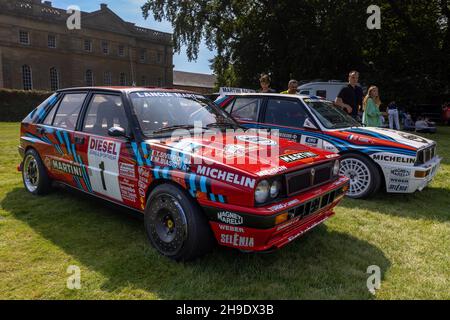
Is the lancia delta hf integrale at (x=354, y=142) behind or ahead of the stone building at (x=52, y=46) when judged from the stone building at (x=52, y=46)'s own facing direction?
ahead

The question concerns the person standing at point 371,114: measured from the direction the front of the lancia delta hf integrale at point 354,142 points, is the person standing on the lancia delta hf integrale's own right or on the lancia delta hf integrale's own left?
on the lancia delta hf integrale's own left

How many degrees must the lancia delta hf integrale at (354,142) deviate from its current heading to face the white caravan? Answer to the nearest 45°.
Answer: approximately 135° to its left

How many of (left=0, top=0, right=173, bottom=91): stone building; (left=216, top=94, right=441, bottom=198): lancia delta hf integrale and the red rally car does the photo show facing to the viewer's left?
0

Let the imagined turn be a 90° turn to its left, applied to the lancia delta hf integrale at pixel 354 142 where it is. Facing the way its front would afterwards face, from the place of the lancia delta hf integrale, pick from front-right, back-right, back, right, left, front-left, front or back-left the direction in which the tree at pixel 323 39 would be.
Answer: front-left

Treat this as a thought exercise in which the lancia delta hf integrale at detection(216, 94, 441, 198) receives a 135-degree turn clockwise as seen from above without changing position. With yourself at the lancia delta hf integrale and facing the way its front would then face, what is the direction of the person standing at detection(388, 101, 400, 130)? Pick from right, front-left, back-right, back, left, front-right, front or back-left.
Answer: right

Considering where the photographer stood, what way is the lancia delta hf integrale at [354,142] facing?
facing the viewer and to the right of the viewer

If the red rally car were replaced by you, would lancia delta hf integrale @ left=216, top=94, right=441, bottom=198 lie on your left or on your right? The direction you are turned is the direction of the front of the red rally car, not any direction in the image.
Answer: on your left

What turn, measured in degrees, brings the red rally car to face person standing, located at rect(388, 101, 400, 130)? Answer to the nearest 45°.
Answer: approximately 90° to its left

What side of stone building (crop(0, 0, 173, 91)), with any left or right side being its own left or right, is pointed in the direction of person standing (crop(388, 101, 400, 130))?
front

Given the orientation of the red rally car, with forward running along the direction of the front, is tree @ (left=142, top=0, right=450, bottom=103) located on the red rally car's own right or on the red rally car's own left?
on the red rally car's own left

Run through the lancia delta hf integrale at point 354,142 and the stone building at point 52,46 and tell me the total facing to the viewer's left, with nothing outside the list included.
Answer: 0

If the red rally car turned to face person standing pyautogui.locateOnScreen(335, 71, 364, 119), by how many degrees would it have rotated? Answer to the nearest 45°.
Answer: approximately 90° to its left

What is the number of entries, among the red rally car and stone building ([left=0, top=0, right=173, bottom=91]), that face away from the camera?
0

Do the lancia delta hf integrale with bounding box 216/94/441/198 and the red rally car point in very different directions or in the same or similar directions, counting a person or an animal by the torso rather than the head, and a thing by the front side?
same or similar directions

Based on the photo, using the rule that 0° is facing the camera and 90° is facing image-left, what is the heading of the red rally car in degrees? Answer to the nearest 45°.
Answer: approximately 315°

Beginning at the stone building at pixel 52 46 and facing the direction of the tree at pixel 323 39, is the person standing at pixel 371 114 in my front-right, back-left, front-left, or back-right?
front-right

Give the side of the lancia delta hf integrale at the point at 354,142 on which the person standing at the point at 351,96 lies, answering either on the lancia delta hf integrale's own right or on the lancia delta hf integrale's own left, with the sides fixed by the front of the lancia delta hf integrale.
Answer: on the lancia delta hf integrale's own left

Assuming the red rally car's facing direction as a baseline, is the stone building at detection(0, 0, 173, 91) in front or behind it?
behind
